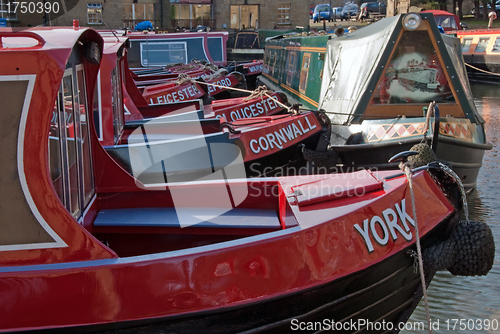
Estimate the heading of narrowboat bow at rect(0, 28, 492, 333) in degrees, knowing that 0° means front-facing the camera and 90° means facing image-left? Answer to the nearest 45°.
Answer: approximately 270°

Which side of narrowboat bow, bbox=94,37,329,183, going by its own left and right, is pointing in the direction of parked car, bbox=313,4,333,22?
left

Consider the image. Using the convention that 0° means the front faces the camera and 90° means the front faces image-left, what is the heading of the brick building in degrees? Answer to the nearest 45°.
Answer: approximately 0°

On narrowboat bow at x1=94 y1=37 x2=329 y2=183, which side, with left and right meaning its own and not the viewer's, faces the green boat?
front

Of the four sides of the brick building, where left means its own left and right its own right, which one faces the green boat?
front

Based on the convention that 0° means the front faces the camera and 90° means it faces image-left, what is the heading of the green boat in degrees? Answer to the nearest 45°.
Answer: approximately 315°

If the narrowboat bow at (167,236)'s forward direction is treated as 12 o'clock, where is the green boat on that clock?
The green boat is roughly at 10 o'clock from the narrowboat bow.

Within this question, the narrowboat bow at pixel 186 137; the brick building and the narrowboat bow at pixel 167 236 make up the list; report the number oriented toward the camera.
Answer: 1

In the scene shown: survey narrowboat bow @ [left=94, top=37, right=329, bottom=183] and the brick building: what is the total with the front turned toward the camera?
1

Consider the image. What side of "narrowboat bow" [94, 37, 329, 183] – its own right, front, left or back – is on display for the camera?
right

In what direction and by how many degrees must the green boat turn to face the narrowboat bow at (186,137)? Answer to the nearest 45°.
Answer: approximately 90° to its right

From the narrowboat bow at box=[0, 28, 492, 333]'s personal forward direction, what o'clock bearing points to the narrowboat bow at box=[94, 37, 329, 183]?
the narrowboat bow at box=[94, 37, 329, 183] is roughly at 9 o'clock from the narrowboat bow at box=[0, 28, 492, 333].

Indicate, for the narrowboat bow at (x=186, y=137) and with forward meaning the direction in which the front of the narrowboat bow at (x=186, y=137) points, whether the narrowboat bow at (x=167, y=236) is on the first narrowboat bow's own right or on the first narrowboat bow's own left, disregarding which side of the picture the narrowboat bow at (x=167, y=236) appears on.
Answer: on the first narrowboat bow's own right

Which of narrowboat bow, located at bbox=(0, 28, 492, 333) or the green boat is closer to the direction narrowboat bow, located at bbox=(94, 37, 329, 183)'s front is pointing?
the green boat

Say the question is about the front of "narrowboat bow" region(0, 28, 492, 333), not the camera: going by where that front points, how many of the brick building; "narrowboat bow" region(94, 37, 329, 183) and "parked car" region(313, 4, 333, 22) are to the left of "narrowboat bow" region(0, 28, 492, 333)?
3

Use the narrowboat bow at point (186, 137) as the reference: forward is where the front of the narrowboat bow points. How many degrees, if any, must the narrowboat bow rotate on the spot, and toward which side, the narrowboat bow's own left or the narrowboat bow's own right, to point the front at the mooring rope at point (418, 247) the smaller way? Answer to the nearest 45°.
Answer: approximately 45° to the narrowboat bow's own right
